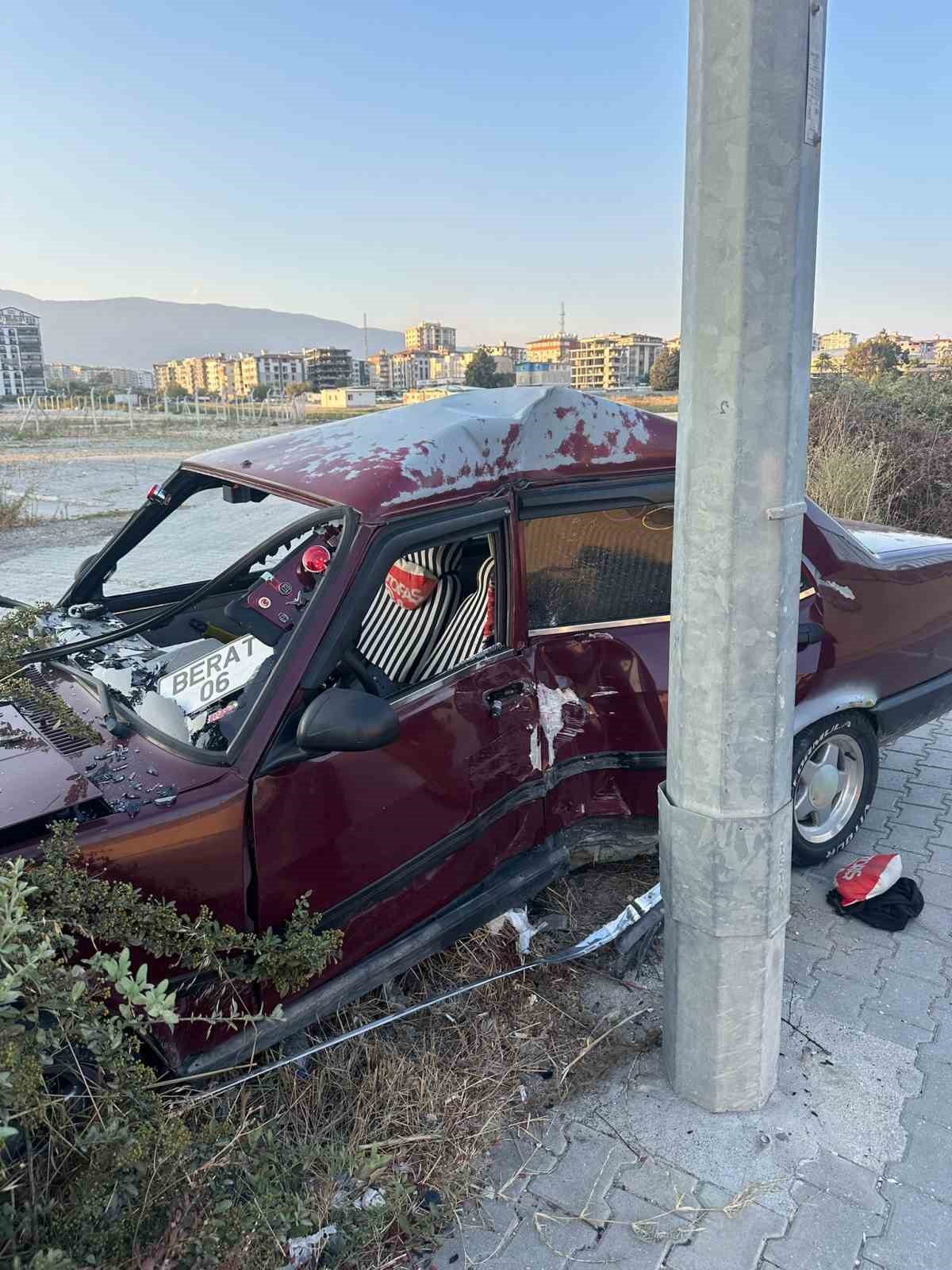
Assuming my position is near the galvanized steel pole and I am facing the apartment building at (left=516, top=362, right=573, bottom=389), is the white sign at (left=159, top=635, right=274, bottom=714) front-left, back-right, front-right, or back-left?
front-left

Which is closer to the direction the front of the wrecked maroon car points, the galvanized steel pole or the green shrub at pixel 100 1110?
the green shrub

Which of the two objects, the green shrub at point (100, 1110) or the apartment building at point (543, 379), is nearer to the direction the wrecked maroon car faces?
the green shrub

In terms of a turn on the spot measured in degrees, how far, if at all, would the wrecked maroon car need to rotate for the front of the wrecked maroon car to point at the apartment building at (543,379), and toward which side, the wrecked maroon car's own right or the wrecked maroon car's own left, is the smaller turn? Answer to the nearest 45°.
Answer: approximately 135° to the wrecked maroon car's own right

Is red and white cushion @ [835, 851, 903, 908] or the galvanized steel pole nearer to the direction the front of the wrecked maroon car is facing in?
the galvanized steel pole

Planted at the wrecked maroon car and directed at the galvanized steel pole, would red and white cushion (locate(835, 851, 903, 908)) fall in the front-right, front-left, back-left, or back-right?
front-left

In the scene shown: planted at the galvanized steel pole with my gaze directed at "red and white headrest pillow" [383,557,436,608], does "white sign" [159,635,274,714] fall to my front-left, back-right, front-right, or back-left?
front-left

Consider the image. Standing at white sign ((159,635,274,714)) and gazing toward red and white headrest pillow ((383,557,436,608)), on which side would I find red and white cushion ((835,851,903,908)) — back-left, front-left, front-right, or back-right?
front-right

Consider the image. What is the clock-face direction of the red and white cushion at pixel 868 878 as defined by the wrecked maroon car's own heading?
The red and white cushion is roughly at 7 o'clock from the wrecked maroon car.

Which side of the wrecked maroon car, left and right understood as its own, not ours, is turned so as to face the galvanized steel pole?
left
